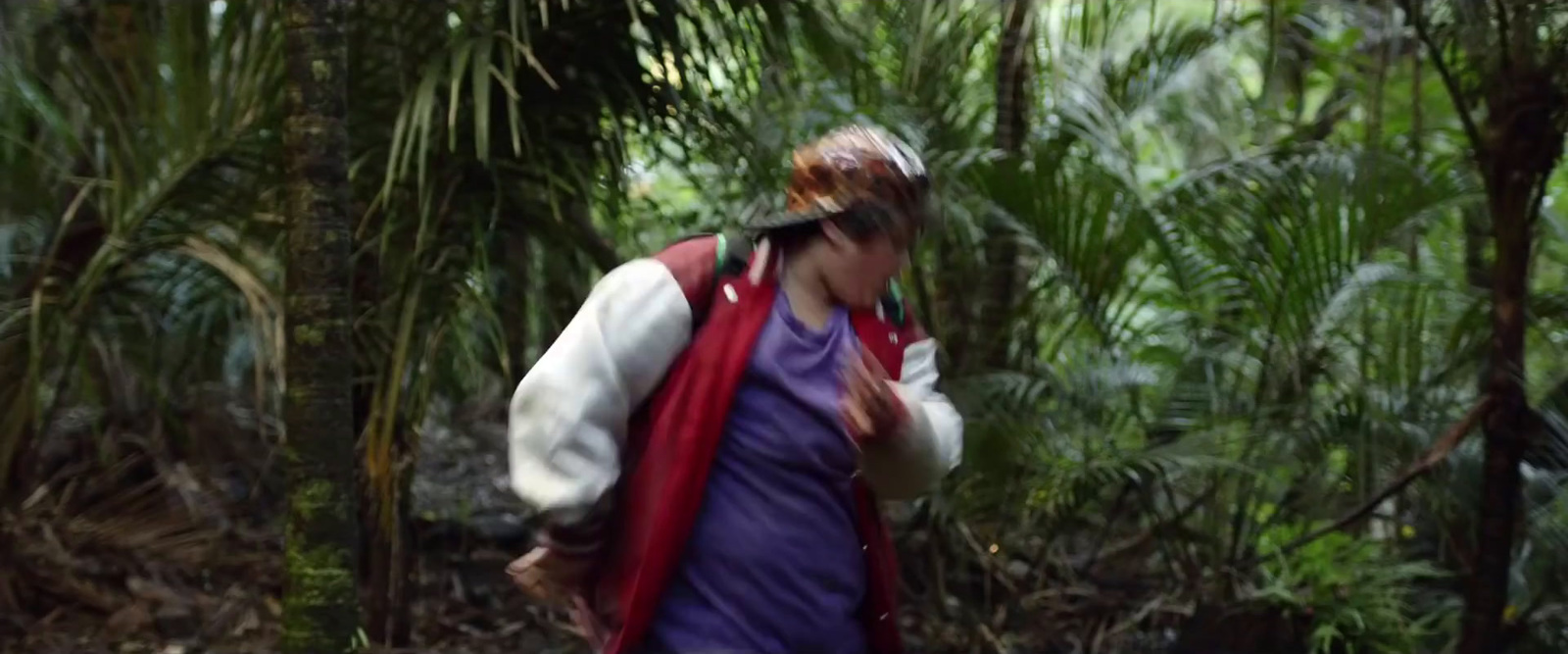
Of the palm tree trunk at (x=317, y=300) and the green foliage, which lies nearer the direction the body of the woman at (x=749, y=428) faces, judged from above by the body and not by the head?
the green foliage

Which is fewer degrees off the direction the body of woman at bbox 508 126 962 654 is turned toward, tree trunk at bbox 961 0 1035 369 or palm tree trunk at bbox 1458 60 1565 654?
the palm tree trunk

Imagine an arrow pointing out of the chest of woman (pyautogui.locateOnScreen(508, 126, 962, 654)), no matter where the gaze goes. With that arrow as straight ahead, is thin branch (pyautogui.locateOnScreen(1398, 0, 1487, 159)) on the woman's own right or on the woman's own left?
on the woman's own left

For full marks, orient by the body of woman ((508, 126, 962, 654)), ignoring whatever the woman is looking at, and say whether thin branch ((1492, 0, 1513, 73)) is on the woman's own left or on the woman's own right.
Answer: on the woman's own left

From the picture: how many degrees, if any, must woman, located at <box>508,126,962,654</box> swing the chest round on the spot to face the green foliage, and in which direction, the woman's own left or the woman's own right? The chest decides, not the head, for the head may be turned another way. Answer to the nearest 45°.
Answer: approximately 90° to the woman's own left

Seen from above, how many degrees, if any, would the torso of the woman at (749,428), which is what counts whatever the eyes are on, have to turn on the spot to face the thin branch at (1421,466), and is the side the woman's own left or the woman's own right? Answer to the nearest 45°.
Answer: approximately 90° to the woman's own left

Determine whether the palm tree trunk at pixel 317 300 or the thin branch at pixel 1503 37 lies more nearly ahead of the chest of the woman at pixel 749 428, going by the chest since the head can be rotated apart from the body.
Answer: the thin branch

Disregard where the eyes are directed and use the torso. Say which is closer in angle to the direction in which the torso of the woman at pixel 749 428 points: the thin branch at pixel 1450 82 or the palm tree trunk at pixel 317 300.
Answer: the thin branch

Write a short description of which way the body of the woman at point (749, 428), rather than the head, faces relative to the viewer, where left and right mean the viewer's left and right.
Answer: facing the viewer and to the right of the viewer

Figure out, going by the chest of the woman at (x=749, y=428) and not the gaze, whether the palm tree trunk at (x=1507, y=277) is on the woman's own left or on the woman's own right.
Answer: on the woman's own left

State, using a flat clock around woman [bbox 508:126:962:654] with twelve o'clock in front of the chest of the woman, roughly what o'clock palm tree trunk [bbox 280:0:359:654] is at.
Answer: The palm tree trunk is roughly at 6 o'clock from the woman.
